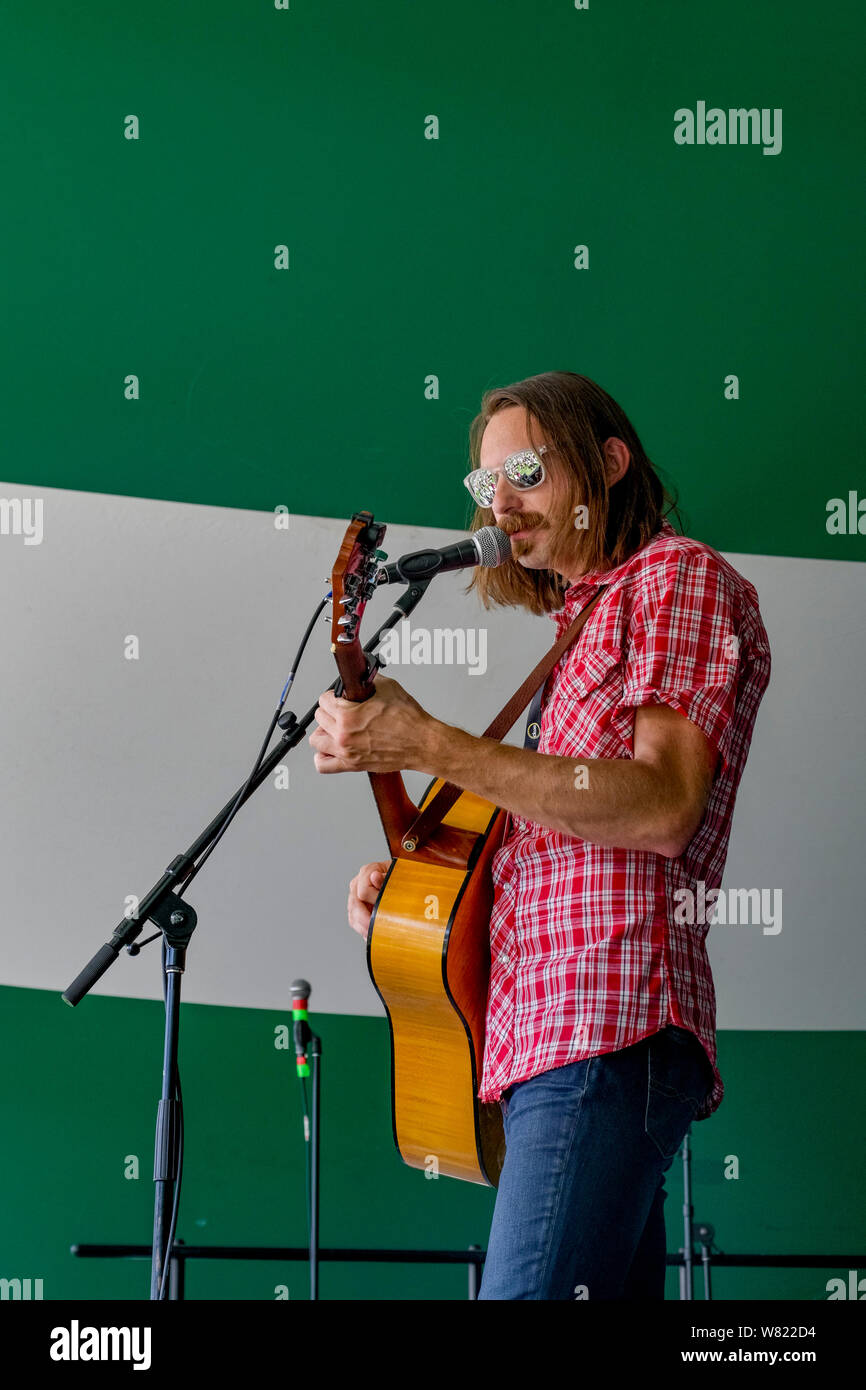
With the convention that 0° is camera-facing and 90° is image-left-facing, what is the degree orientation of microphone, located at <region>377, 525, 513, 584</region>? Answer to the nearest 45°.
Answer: approximately 270°
